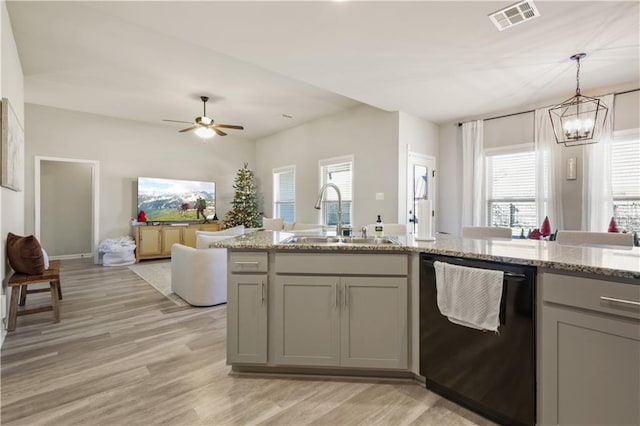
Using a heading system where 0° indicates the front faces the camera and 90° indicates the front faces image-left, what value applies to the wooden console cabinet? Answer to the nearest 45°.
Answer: approximately 315°

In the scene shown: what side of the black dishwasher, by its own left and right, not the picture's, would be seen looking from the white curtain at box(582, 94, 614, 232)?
back

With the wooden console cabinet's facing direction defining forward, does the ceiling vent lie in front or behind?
in front

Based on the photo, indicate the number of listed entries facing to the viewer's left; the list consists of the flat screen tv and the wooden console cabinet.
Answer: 0

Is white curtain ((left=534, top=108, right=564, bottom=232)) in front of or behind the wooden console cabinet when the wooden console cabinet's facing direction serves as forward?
in front

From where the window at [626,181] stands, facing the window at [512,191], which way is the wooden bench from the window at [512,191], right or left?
left

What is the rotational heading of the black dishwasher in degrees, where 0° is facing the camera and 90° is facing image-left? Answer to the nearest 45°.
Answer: approximately 45°

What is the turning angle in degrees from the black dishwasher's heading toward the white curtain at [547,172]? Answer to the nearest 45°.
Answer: approximately 135° to its right
